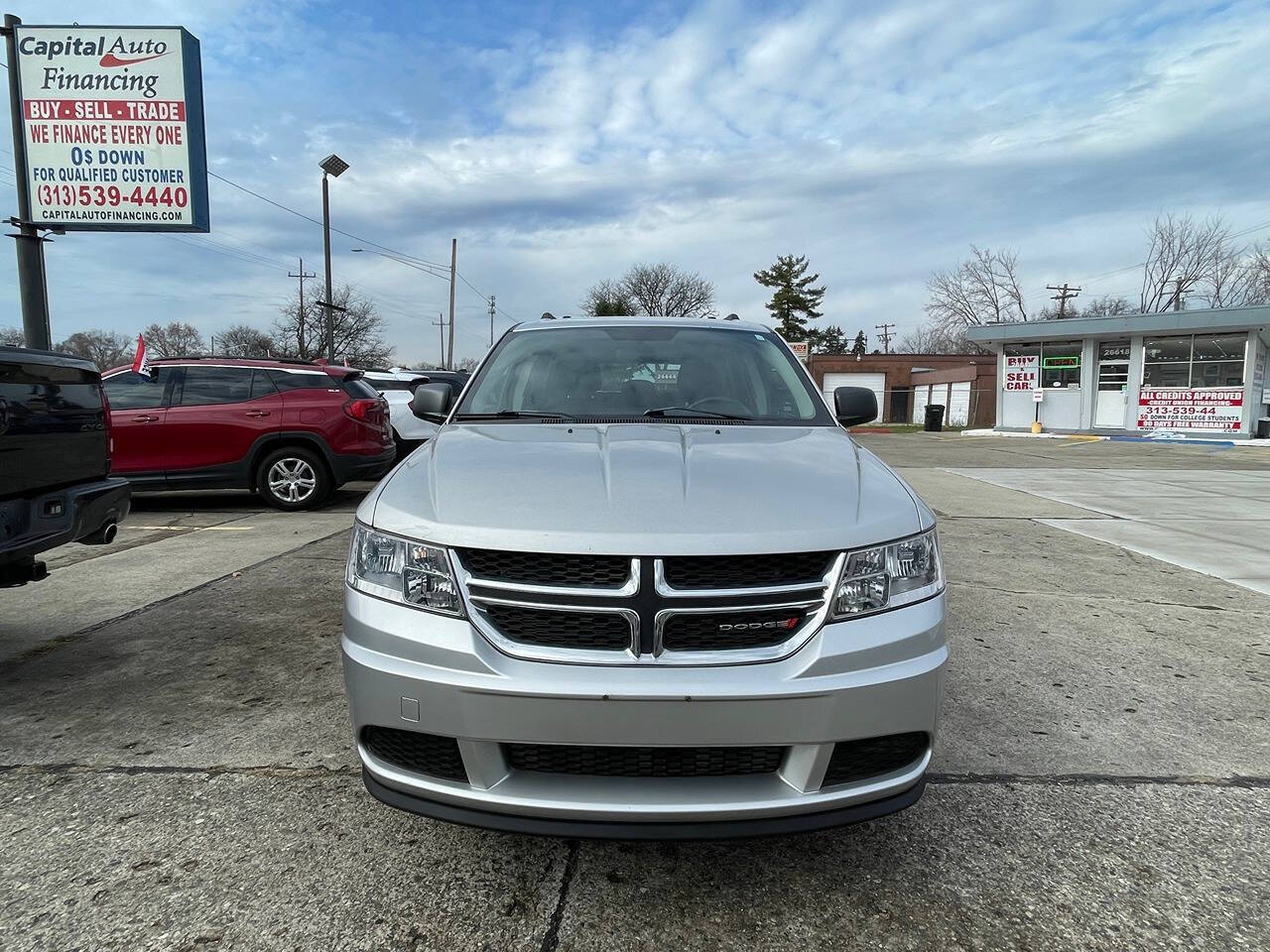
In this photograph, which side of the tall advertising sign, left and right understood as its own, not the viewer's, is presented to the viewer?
front

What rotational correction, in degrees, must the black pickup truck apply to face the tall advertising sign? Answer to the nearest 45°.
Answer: approximately 45° to its right

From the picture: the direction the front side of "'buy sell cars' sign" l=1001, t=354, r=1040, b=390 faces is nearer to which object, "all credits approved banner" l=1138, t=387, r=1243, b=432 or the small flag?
the small flag

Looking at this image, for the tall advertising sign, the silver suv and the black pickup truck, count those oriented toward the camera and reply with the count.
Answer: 2

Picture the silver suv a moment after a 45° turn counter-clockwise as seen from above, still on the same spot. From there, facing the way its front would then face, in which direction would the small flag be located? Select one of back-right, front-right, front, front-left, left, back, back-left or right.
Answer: back

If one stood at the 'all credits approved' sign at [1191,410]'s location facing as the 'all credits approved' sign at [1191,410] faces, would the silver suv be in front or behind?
in front

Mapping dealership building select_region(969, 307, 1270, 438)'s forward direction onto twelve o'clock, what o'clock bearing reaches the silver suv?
The silver suv is roughly at 12 o'clock from the dealership building.

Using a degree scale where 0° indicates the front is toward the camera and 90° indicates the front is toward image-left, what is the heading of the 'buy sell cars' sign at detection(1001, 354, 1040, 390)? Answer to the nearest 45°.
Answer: approximately 0°

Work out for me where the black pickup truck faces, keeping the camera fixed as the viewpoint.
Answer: facing away from the viewer and to the left of the viewer
